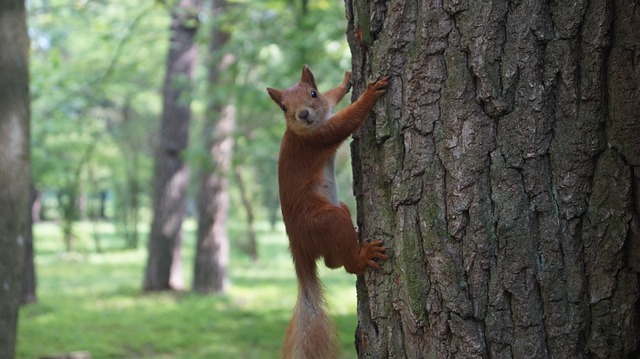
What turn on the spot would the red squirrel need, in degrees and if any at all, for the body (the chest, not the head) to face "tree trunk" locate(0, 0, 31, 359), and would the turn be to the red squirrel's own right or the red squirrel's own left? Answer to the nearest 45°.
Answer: approximately 135° to the red squirrel's own left

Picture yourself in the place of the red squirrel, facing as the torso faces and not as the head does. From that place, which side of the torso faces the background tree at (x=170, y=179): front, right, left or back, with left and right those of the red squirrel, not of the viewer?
left

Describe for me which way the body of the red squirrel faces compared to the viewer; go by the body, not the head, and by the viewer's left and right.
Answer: facing to the right of the viewer
